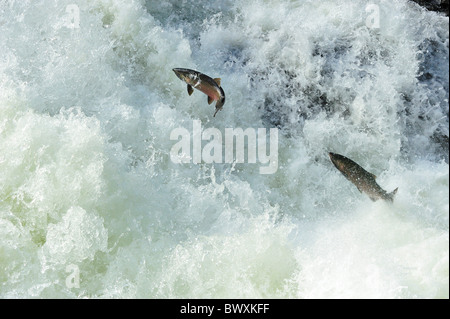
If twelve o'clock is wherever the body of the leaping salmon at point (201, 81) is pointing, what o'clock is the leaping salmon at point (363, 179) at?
the leaping salmon at point (363, 179) is roughly at 7 o'clock from the leaping salmon at point (201, 81).

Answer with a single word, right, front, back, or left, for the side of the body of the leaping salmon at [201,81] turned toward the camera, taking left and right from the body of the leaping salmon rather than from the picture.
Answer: left
